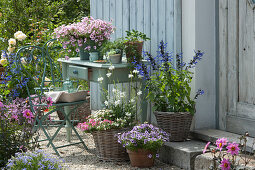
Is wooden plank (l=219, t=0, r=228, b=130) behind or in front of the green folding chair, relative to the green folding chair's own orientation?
in front

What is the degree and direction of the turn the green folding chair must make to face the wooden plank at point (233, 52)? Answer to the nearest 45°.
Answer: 0° — it already faces it

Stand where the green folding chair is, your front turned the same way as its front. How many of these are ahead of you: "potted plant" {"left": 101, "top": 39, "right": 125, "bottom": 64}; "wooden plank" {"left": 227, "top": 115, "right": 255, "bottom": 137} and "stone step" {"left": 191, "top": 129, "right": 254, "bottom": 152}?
3

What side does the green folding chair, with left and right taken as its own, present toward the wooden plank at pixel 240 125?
front

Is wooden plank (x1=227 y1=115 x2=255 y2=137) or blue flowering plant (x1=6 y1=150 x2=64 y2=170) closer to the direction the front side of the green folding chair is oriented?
the wooden plank

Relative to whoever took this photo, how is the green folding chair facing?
facing the viewer and to the right of the viewer

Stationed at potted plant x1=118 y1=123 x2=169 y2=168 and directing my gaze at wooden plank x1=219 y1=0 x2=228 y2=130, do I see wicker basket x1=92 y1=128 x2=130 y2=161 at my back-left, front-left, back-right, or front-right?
back-left

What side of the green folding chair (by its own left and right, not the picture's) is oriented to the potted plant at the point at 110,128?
front

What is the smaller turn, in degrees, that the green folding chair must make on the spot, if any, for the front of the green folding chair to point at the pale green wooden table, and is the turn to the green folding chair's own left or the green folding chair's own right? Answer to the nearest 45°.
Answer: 0° — it already faces it

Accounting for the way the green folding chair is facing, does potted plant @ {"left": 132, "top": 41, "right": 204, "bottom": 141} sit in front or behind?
in front

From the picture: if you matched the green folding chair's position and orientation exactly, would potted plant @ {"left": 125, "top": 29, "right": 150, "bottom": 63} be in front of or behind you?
in front

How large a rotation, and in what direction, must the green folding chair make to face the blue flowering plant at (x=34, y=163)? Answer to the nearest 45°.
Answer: approximately 45° to its right
